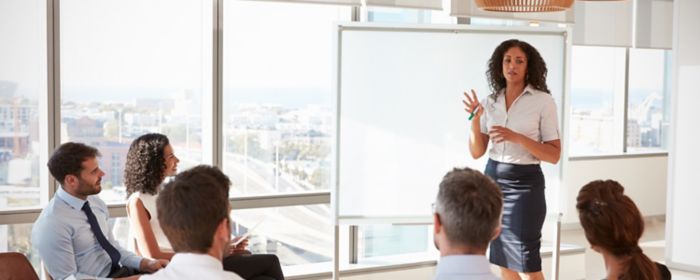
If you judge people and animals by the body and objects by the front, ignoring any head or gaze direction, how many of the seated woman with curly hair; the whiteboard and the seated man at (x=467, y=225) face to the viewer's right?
1

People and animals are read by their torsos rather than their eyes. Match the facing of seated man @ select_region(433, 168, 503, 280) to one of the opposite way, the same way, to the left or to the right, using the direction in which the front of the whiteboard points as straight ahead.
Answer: the opposite way

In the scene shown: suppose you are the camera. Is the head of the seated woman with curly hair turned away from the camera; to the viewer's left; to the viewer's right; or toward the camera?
to the viewer's right

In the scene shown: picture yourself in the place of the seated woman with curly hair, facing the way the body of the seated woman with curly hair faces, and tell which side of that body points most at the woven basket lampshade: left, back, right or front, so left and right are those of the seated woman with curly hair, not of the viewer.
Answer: front

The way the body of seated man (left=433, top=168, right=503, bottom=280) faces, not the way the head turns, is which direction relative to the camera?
away from the camera

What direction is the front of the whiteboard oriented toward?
toward the camera

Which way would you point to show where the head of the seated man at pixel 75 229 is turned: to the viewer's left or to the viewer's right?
to the viewer's right

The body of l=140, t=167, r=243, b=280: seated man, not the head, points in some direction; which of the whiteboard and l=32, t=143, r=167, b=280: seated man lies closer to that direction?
the whiteboard

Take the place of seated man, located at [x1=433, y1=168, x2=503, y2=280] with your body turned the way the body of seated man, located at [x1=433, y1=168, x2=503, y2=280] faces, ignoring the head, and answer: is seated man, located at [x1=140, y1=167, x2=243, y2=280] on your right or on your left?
on your left

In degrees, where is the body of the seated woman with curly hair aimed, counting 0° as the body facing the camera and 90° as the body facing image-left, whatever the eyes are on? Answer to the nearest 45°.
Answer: approximately 270°
